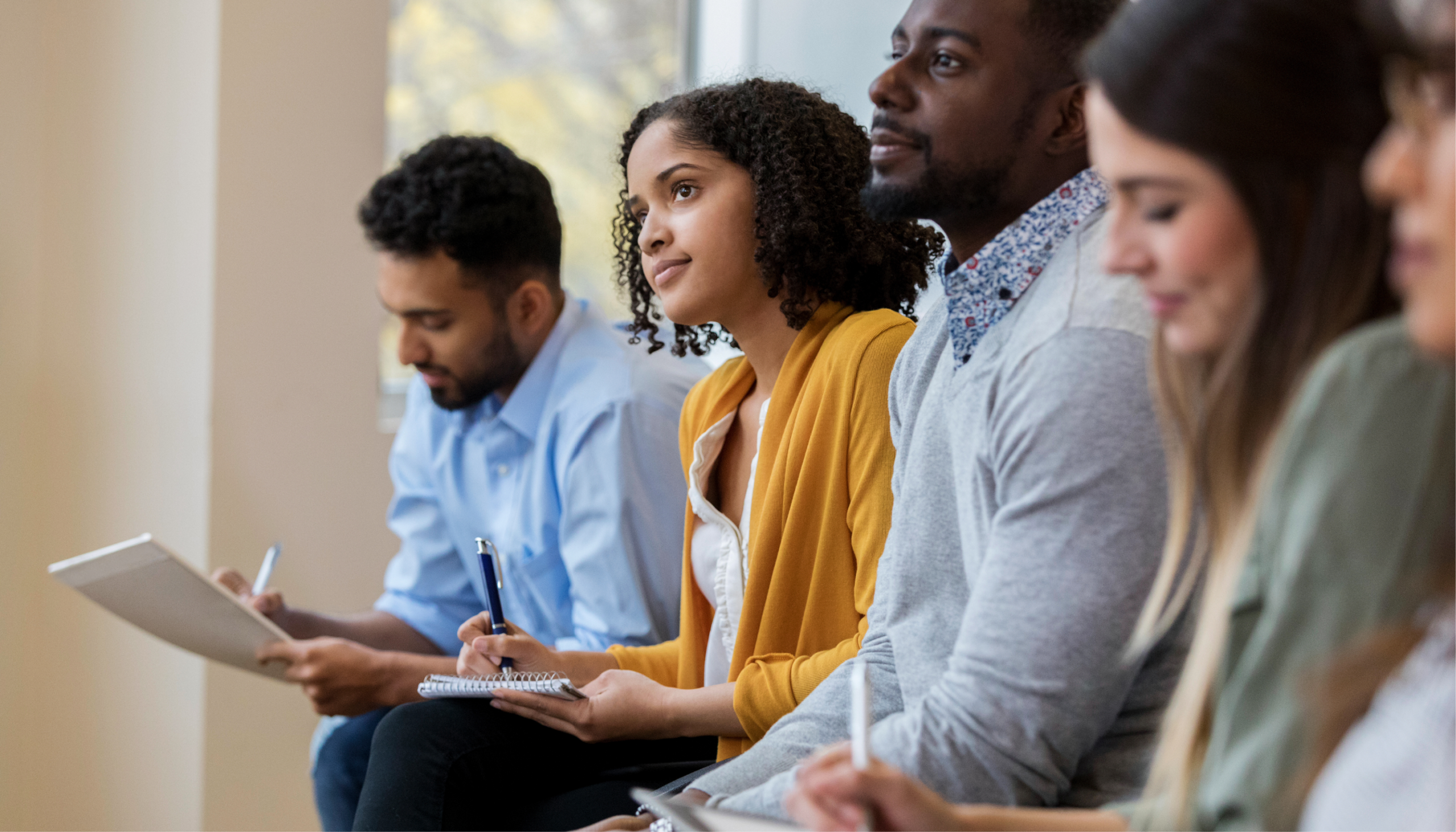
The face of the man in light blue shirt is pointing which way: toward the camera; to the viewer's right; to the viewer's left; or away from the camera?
to the viewer's left

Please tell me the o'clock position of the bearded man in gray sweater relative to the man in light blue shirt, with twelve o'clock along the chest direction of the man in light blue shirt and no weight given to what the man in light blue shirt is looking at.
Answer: The bearded man in gray sweater is roughly at 10 o'clock from the man in light blue shirt.

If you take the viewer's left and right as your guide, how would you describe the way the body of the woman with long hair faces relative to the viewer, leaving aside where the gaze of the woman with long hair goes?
facing to the left of the viewer

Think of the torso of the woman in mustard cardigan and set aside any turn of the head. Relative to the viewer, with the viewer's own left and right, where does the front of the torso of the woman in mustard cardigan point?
facing the viewer and to the left of the viewer

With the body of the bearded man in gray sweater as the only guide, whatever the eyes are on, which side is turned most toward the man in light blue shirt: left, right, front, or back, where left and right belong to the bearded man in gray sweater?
right

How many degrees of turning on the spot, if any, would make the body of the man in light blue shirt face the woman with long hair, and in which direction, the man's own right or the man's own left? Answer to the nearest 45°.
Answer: approximately 45° to the man's own left

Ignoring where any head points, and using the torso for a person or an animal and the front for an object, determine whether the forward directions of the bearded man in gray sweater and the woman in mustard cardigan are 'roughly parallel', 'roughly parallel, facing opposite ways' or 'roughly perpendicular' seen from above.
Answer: roughly parallel

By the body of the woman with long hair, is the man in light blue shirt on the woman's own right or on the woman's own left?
on the woman's own right

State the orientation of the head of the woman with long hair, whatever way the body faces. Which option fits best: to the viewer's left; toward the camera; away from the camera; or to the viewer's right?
to the viewer's left

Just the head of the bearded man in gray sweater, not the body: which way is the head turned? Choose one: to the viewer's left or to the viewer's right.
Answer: to the viewer's left

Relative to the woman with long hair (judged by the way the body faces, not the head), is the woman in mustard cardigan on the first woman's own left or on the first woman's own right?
on the first woman's own right
